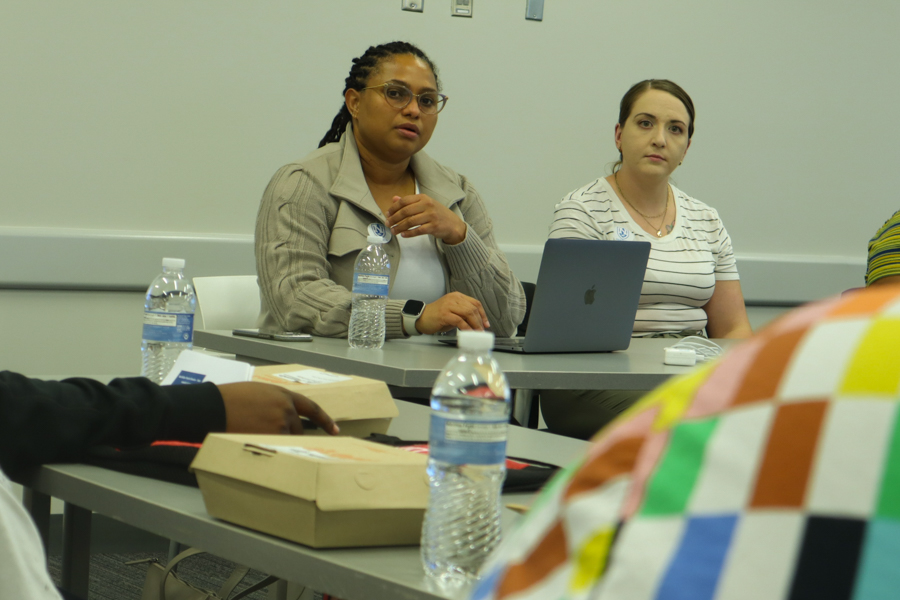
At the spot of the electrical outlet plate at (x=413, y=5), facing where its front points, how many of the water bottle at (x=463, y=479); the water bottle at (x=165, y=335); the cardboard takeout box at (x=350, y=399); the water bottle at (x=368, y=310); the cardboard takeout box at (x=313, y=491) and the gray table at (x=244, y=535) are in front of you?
6

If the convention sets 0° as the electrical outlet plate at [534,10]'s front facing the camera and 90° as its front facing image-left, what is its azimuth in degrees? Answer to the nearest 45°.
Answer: approximately 0°

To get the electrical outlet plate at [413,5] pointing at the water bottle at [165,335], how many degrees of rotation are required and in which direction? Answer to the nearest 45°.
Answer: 0° — it already faces it

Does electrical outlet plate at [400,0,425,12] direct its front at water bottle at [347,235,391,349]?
yes

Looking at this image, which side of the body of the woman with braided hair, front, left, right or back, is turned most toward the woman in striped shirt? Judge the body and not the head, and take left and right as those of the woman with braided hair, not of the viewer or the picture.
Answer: left

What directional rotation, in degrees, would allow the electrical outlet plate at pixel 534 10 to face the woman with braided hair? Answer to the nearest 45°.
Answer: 0° — it already faces them

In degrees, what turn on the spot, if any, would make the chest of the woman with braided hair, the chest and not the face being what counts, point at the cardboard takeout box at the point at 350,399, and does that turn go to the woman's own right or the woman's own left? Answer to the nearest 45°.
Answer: approximately 45° to the woman's own right

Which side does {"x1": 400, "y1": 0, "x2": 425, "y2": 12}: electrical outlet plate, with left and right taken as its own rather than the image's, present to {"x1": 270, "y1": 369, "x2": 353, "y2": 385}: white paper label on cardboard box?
front

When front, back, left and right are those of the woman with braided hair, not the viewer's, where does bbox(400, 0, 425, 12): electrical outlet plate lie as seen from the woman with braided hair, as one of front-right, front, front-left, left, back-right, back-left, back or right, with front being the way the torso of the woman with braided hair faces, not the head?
back-left

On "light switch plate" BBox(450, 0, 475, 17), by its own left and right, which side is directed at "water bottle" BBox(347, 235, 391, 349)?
front
